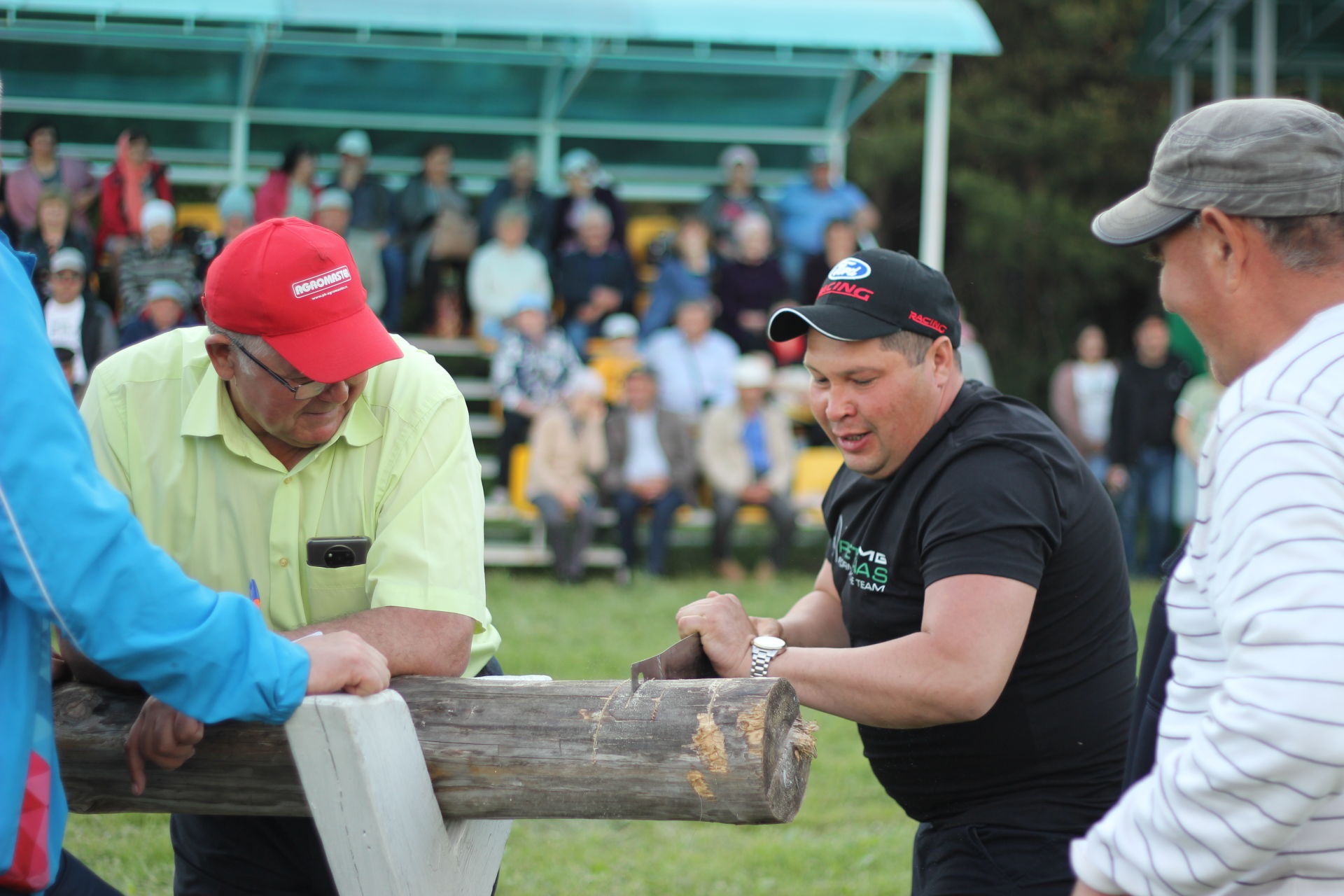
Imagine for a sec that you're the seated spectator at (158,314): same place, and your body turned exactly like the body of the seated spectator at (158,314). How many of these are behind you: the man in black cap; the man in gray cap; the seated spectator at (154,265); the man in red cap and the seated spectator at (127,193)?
2

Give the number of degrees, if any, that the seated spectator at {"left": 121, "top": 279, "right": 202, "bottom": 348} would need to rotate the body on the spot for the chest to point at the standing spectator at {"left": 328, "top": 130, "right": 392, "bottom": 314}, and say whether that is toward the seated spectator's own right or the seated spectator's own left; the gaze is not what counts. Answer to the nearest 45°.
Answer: approximately 135° to the seated spectator's own left

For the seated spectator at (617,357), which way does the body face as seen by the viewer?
toward the camera

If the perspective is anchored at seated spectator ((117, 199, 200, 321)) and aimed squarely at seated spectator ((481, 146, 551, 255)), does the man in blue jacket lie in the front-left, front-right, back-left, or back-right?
back-right

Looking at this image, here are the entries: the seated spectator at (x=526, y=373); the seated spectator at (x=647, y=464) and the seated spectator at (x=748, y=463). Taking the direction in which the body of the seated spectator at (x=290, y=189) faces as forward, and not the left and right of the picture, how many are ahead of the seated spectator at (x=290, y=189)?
3

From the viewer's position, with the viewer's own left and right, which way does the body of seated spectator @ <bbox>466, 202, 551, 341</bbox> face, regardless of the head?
facing the viewer

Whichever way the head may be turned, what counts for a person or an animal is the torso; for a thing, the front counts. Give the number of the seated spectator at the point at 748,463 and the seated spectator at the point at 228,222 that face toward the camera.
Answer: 2

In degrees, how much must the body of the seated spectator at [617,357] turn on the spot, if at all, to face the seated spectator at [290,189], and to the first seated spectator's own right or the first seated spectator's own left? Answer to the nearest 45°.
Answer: approximately 90° to the first seated spectator's own right

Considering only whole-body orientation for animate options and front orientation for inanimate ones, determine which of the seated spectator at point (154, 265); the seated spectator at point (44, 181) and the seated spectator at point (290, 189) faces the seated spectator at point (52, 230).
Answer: the seated spectator at point (44, 181)

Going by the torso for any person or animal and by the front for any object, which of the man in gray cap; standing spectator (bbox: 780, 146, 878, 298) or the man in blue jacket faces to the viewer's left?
the man in gray cap

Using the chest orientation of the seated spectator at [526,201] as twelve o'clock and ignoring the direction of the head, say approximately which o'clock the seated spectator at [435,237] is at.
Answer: the seated spectator at [435,237] is roughly at 3 o'clock from the seated spectator at [526,201].

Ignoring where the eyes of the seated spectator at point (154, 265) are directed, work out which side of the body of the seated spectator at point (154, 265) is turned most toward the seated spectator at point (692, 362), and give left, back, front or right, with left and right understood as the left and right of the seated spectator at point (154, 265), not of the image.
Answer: left

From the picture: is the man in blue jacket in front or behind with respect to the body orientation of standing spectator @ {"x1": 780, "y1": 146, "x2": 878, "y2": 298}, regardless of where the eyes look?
in front

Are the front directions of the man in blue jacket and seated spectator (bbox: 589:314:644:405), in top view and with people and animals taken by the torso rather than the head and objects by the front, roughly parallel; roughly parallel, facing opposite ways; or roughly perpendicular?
roughly perpendicular

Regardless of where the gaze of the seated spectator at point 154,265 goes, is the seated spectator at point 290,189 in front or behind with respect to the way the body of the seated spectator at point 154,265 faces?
behind

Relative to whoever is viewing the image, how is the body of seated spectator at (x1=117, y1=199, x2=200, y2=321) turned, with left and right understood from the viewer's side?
facing the viewer

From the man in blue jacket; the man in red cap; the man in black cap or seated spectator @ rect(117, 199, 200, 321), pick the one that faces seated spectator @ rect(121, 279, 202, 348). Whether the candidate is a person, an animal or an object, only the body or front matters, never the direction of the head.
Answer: seated spectator @ rect(117, 199, 200, 321)
